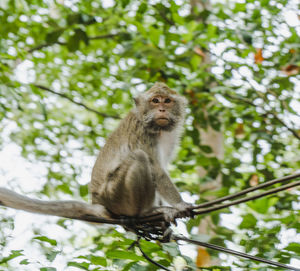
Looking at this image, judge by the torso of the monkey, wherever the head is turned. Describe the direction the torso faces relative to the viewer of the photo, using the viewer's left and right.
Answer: facing the viewer and to the right of the viewer

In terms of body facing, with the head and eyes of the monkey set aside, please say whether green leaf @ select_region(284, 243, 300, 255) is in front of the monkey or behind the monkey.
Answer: in front

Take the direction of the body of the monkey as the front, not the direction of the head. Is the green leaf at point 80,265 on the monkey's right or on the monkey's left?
on the monkey's right

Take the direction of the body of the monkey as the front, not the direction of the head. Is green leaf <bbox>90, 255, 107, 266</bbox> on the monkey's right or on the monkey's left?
on the monkey's right

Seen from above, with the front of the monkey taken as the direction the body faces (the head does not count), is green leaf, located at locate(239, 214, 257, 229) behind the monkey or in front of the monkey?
in front

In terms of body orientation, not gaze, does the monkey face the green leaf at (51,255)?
no
